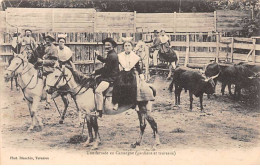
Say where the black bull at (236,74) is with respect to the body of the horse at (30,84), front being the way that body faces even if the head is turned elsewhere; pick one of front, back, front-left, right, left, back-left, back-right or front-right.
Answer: back-left

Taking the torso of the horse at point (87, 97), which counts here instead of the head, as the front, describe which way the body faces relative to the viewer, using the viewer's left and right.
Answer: facing to the left of the viewer

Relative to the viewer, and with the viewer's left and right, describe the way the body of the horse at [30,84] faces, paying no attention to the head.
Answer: facing the viewer and to the left of the viewer

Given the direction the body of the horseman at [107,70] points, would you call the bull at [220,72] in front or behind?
behind

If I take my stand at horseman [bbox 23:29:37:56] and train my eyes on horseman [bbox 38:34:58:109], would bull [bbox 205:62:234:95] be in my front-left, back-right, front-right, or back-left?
front-left

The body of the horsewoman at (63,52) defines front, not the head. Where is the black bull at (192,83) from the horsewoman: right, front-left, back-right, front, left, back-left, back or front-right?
back-left

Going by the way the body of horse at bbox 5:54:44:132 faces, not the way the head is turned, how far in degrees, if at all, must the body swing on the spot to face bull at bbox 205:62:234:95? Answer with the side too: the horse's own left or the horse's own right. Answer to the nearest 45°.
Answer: approximately 135° to the horse's own left

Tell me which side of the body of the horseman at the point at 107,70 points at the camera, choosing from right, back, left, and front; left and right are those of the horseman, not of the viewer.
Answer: left

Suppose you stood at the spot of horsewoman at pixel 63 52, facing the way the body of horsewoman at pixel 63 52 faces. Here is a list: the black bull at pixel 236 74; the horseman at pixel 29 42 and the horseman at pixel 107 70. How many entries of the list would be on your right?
1

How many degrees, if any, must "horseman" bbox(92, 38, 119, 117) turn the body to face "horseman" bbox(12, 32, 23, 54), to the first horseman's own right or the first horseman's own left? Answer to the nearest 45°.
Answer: approximately 45° to the first horseman's own right

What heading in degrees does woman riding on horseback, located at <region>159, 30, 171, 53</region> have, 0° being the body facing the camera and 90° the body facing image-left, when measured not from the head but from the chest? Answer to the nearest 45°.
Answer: approximately 45°

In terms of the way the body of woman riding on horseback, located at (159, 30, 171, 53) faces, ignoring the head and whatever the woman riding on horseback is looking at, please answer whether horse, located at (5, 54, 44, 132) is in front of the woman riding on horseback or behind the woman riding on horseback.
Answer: in front
